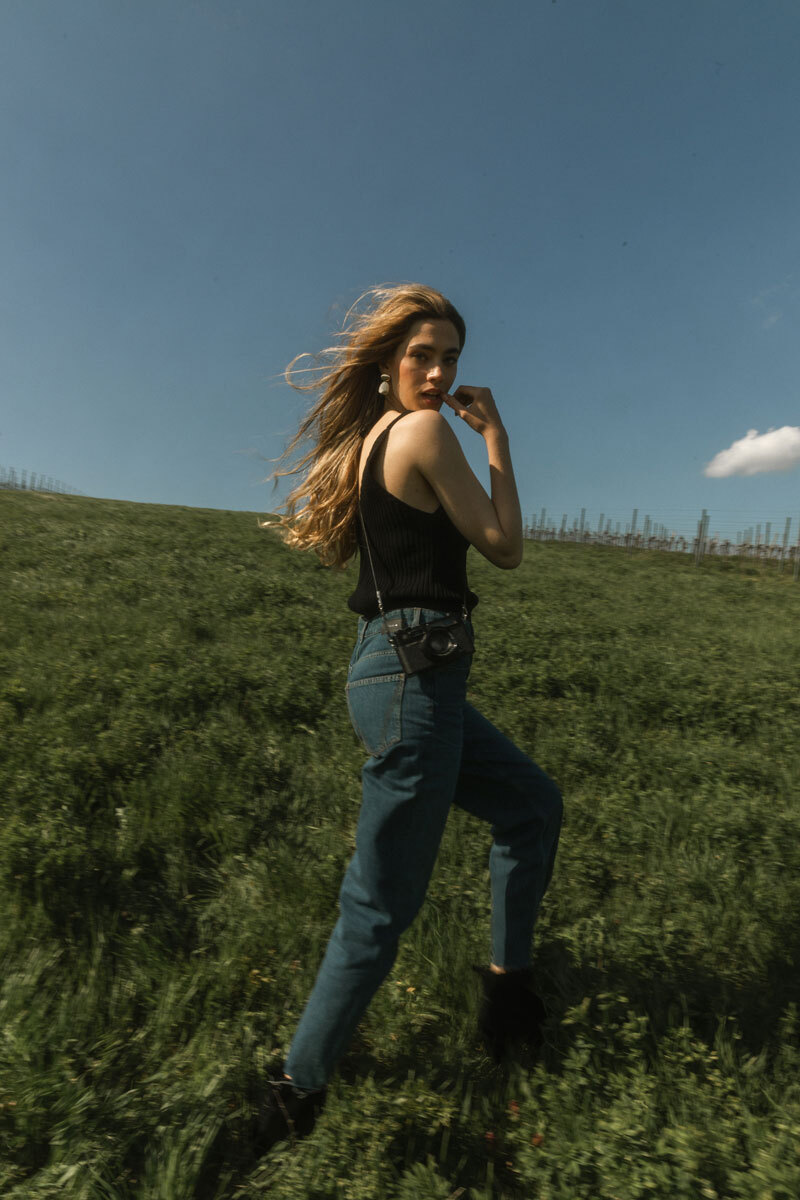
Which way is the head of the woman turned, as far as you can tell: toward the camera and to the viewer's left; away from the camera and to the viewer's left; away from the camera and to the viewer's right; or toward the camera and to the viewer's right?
toward the camera and to the viewer's right

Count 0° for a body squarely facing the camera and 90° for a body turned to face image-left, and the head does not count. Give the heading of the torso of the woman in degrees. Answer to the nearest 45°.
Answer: approximately 270°
